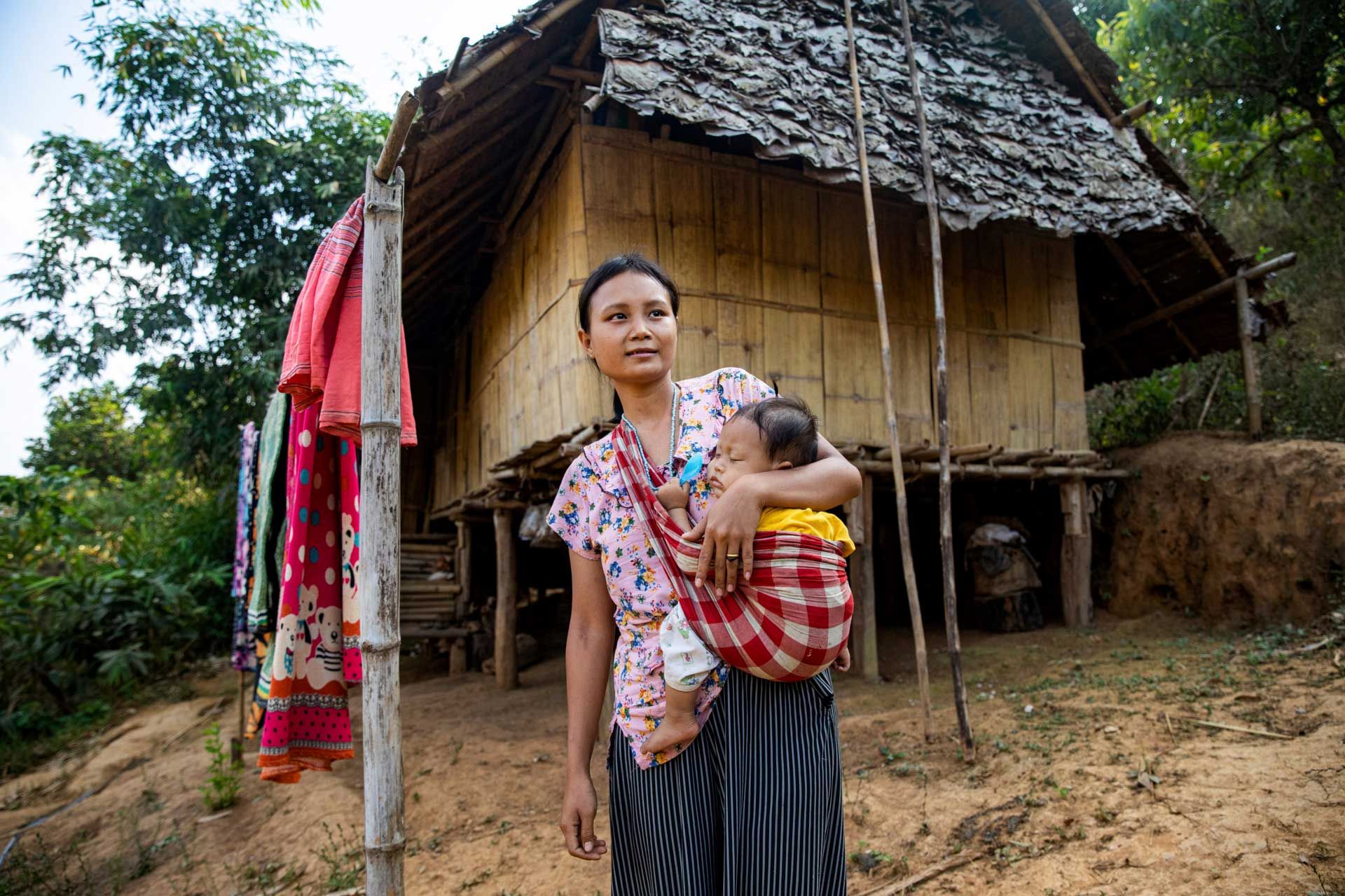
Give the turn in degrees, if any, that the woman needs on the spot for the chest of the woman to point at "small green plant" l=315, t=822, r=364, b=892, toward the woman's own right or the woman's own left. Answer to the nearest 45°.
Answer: approximately 135° to the woman's own right

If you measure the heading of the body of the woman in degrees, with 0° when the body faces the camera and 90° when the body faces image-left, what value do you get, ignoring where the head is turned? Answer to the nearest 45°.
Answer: approximately 0°

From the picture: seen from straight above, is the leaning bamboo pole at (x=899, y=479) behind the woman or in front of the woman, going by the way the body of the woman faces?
behind

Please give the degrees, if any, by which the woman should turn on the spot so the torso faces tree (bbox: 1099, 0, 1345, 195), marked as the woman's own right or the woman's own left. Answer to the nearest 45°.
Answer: approximately 135° to the woman's own left

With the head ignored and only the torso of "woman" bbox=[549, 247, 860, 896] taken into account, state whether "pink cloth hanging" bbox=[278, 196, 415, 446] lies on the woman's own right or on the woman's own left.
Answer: on the woman's own right

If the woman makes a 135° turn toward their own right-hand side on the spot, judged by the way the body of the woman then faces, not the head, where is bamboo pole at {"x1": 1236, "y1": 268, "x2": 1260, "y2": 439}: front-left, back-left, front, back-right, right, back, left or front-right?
right
